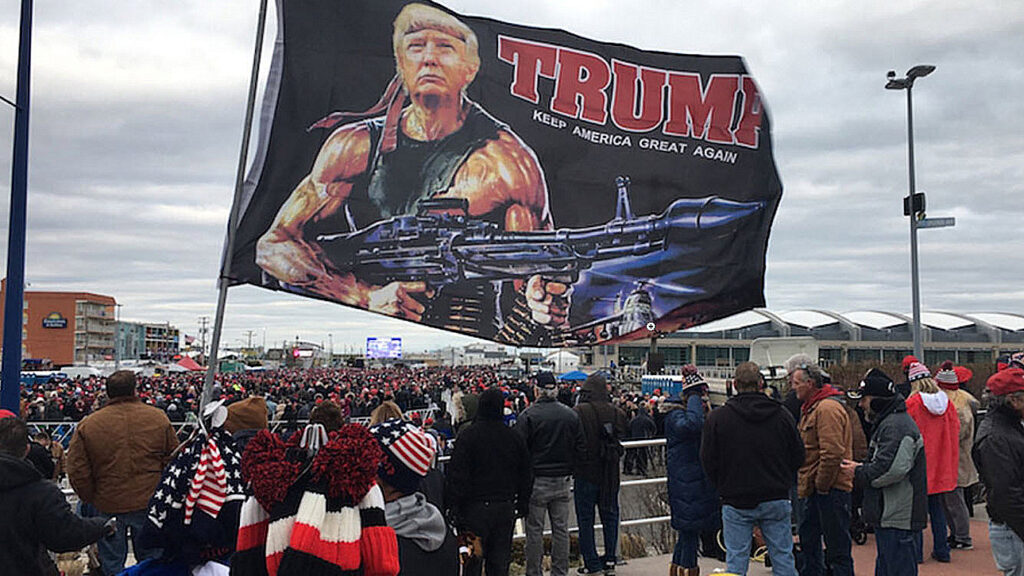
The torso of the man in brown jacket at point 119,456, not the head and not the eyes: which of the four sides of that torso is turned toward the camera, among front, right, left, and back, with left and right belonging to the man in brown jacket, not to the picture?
back

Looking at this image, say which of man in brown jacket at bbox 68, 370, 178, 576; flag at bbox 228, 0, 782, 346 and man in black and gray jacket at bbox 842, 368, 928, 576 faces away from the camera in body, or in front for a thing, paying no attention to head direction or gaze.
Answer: the man in brown jacket

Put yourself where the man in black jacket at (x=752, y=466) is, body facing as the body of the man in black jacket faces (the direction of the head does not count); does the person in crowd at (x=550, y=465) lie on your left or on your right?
on your left

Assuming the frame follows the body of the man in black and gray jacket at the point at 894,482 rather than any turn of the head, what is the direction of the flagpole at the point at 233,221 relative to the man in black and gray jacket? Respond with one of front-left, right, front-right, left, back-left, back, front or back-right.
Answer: front-left

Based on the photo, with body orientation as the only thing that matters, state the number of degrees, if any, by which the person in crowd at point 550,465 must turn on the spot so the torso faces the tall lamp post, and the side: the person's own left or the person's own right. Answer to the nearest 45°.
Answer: approximately 45° to the person's own right

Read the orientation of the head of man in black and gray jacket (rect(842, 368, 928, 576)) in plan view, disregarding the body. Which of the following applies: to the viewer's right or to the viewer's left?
to the viewer's left

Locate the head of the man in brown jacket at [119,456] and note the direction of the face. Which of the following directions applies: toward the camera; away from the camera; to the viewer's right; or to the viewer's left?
away from the camera

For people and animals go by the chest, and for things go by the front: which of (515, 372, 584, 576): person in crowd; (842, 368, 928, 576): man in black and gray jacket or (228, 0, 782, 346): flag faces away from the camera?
the person in crowd

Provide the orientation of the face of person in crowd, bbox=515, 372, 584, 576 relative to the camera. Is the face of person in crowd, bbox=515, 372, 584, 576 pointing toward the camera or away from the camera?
away from the camera

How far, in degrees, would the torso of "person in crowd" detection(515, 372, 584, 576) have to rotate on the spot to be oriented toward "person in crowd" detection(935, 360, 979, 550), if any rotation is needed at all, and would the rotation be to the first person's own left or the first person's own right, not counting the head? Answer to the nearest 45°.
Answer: approximately 45° to the first person's own right

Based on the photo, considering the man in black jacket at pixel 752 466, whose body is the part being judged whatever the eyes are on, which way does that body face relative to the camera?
away from the camera

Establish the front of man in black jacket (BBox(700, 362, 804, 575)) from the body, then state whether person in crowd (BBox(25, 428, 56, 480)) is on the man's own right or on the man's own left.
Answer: on the man's own left

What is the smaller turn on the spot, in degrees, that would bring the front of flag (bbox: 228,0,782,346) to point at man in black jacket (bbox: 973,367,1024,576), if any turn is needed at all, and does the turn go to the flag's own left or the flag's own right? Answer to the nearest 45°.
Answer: approximately 90° to the flag's own left

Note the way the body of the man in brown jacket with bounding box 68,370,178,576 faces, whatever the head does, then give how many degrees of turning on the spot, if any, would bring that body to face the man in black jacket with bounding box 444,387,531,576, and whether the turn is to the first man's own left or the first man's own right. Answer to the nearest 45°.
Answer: approximately 90° to the first man's own right

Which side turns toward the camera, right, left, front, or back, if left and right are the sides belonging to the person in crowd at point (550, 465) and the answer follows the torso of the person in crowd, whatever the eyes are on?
back

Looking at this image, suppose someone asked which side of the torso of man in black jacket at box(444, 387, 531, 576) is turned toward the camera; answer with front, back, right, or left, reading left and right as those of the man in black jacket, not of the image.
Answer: back

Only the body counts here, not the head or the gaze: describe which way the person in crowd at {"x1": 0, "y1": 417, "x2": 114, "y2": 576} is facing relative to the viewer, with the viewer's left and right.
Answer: facing away from the viewer and to the right of the viewer
